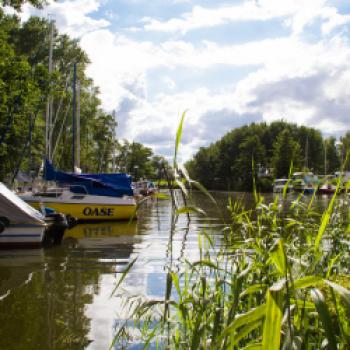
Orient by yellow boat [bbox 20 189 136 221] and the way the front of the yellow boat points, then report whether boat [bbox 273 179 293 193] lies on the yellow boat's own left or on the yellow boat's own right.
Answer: on the yellow boat's own left

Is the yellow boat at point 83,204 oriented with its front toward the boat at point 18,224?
no
